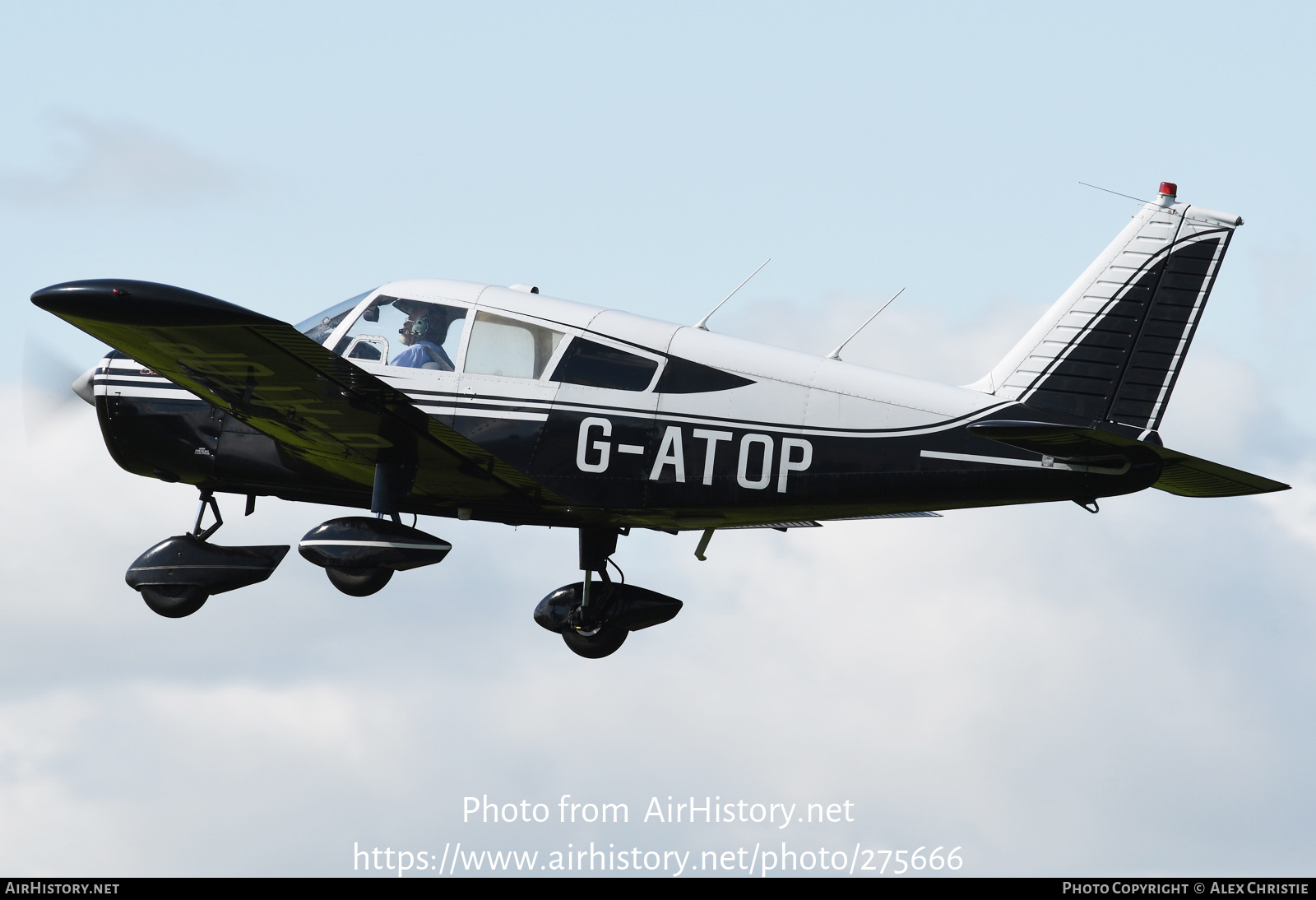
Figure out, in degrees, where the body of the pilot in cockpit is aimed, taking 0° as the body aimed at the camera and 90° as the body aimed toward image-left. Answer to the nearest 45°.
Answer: approximately 90°
